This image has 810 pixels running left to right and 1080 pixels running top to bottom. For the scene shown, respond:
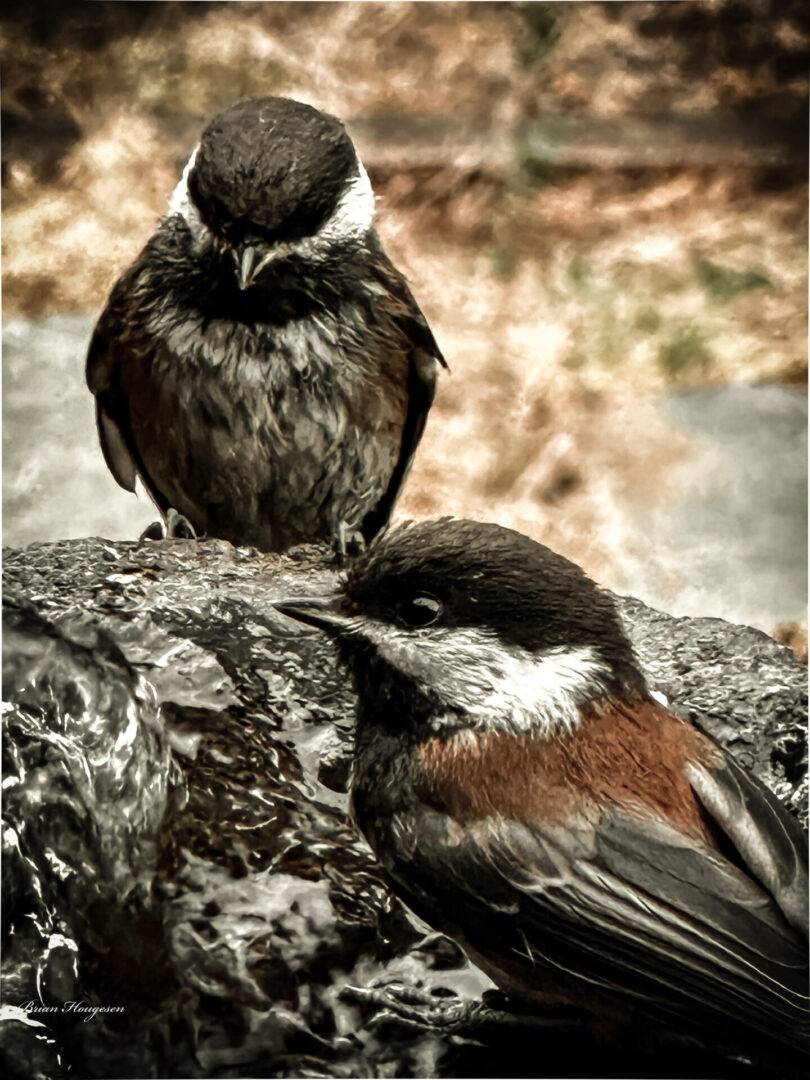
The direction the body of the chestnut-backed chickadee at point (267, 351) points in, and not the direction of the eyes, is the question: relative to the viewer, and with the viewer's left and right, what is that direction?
facing the viewer
